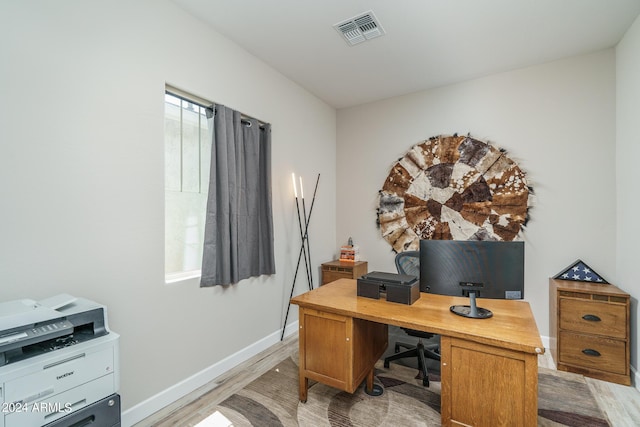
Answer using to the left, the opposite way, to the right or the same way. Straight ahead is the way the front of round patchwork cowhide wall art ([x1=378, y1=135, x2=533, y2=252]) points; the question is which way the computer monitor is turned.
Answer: the opposite way

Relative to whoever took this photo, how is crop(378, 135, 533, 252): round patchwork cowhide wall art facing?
facing the viewer

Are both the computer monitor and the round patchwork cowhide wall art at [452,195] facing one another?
yes

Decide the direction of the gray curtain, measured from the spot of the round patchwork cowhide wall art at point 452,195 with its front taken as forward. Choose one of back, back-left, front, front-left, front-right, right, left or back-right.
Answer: front-right

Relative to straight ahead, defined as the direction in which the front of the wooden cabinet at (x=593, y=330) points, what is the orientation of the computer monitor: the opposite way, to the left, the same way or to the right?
the opposite way

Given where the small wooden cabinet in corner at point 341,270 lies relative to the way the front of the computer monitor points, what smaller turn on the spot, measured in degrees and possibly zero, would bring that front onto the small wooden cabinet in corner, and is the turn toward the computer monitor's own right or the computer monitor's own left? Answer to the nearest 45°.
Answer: approximately 45° to the computer monitor's own left

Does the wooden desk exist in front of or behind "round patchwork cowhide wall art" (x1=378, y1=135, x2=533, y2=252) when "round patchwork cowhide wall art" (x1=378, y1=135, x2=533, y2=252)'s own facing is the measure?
in front

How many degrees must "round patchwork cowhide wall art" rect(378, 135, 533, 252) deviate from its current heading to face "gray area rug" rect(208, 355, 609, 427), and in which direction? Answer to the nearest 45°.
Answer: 0° — it already faces it

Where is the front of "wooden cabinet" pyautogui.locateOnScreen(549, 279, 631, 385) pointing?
toward the camera

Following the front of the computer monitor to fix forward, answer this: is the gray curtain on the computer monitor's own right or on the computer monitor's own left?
on the computer monitor's own left

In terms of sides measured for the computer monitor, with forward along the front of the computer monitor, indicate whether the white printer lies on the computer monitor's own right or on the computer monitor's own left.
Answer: on the computer monitor's own left

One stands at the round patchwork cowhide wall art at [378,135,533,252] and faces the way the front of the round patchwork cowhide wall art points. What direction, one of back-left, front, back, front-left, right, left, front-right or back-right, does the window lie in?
front-right

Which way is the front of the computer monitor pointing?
away from the camera
